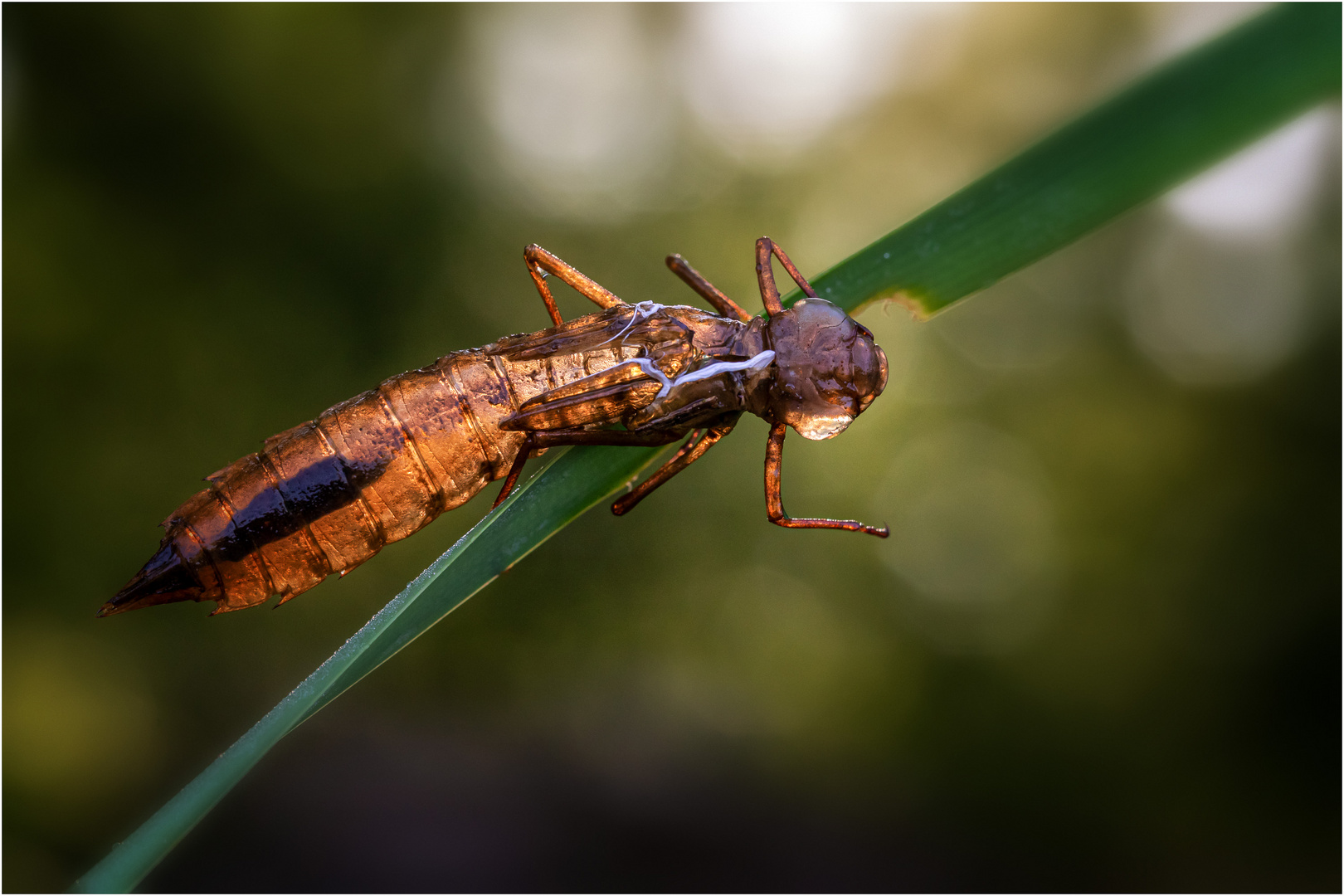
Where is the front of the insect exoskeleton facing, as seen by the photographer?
facing to the right of the viewer
